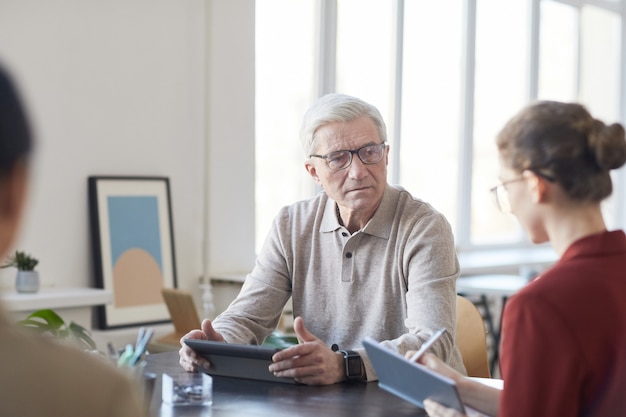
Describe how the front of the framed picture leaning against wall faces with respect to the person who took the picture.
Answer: facing the viewer and to the right of the viewer

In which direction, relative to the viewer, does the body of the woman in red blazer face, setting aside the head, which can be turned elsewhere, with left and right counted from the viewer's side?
facing away from the viewer and to the left of the viewer

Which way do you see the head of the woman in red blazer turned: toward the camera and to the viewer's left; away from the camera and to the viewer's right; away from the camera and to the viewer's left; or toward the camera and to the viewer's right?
away from the camera and to the viewer's left

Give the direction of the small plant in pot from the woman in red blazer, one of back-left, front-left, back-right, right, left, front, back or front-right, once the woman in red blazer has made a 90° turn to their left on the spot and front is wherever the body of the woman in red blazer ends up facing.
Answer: right

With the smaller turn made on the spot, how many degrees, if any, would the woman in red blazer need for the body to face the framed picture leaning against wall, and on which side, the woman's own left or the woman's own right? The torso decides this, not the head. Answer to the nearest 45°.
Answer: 0° — they already face it

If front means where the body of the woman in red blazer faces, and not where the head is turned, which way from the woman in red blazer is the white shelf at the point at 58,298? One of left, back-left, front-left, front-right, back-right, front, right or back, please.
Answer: front

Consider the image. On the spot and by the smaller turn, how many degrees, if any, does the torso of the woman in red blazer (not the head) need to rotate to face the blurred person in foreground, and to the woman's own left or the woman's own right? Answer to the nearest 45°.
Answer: approximately 90° to the woman's own left

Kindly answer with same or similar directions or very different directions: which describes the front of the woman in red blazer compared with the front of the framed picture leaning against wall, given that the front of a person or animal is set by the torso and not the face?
very different directions

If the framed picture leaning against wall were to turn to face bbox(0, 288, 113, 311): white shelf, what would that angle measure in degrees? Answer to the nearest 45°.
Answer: approximately 90° to its right
